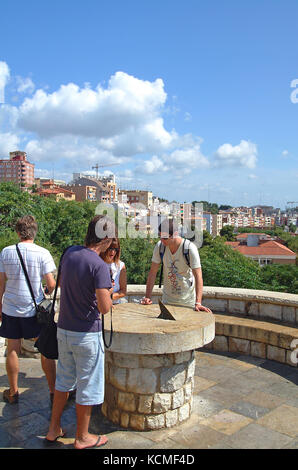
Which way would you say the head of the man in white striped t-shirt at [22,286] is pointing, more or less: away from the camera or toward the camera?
away from the camera

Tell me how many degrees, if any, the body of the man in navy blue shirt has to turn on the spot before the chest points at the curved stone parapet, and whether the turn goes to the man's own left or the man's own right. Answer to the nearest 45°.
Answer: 0° — they already face it

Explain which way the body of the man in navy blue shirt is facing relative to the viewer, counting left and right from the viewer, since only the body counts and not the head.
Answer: facing away from the viewer and to the right of the viewer

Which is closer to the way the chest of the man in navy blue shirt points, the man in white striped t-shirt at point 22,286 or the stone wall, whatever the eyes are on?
the stone wall

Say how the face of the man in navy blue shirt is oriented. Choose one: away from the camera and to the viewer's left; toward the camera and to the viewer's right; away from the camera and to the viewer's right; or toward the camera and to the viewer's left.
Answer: away from the camera and to the viewer's right

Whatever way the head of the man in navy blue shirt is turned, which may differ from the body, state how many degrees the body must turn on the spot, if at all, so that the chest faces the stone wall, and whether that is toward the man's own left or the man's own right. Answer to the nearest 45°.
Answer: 0° — they already face it

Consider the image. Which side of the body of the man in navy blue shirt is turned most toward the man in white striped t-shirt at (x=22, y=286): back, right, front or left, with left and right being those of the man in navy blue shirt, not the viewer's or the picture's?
left

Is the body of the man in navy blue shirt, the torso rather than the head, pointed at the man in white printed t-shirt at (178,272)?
yes

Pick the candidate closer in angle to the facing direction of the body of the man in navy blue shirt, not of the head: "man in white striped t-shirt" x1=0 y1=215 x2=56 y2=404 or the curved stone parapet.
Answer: the curved stone parapet

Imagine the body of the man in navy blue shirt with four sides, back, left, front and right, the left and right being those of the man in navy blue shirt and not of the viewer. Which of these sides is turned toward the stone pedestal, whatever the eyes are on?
front

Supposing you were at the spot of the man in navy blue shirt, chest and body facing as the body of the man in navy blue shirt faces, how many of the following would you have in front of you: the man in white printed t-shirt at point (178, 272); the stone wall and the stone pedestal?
3

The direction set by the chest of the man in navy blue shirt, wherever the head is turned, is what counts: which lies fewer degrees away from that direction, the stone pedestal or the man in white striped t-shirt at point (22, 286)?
the stone pedestal

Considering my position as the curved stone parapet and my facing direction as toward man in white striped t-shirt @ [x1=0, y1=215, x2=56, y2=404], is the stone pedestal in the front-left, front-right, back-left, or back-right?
front-left
